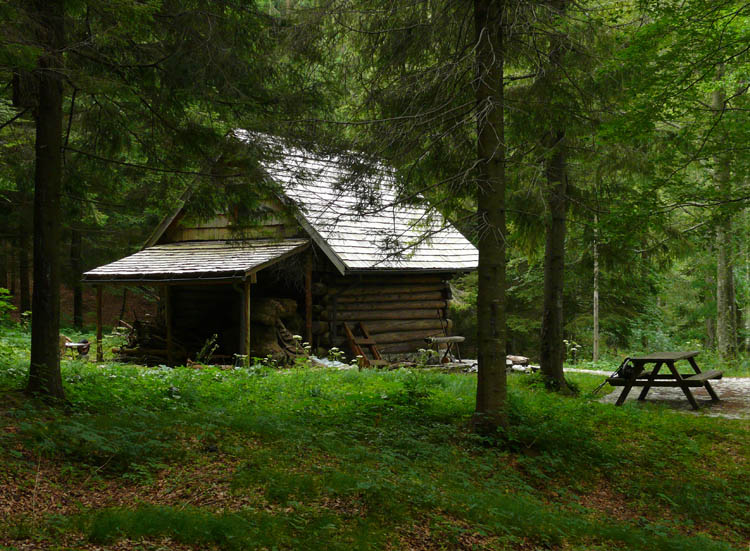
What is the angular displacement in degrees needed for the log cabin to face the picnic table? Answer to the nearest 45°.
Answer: approximately 90° to its left

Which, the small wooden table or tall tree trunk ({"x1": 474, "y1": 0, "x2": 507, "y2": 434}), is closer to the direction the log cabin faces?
the tall tree trunk

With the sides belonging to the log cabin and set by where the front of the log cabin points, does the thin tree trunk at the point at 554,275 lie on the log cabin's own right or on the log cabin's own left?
on the log cabin's own left

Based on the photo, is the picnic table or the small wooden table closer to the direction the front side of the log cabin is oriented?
the picnic table

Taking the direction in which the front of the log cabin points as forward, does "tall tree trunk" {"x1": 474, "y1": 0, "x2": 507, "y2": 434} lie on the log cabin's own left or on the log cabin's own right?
on the log cabin's own left

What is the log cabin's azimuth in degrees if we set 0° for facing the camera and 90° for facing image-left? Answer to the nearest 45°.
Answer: approximately 45°
